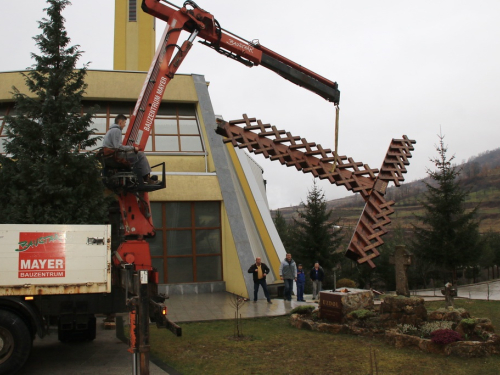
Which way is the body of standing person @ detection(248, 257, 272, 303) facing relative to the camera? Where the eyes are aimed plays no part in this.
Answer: toward the camera

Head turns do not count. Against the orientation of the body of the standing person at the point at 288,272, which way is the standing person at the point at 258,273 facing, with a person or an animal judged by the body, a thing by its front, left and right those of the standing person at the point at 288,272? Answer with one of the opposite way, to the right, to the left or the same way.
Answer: the same way

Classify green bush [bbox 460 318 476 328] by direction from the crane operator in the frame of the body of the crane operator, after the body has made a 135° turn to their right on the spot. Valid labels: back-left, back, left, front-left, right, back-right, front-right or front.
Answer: back-left

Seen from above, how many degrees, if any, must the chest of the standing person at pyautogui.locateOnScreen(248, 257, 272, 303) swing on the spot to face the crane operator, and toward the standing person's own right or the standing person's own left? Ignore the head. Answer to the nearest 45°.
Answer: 0° — they already face them

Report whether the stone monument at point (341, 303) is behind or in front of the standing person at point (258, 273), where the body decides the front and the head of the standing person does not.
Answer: in front

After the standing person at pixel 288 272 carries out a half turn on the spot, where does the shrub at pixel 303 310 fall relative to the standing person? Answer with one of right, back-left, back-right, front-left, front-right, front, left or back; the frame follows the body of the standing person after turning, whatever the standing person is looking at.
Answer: back

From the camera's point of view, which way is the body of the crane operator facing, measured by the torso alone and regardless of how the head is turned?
to the viewer's right

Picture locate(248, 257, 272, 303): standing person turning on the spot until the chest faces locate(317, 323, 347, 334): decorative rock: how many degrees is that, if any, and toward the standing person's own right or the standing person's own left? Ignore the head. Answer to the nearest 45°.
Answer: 0° — they already face it

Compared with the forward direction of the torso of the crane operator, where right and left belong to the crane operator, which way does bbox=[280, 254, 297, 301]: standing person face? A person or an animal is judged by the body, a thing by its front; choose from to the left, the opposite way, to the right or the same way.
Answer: to the right

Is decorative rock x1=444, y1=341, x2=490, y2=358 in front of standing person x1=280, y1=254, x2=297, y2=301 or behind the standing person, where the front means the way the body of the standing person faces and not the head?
in front

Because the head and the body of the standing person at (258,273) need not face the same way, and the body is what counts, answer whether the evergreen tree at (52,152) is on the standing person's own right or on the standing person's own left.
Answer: on the standing person's own right

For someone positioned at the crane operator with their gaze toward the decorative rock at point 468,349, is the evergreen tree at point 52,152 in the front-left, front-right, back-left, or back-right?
back-left

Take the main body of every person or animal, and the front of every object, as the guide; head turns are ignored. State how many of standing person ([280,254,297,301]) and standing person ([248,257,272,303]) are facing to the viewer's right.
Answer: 0
